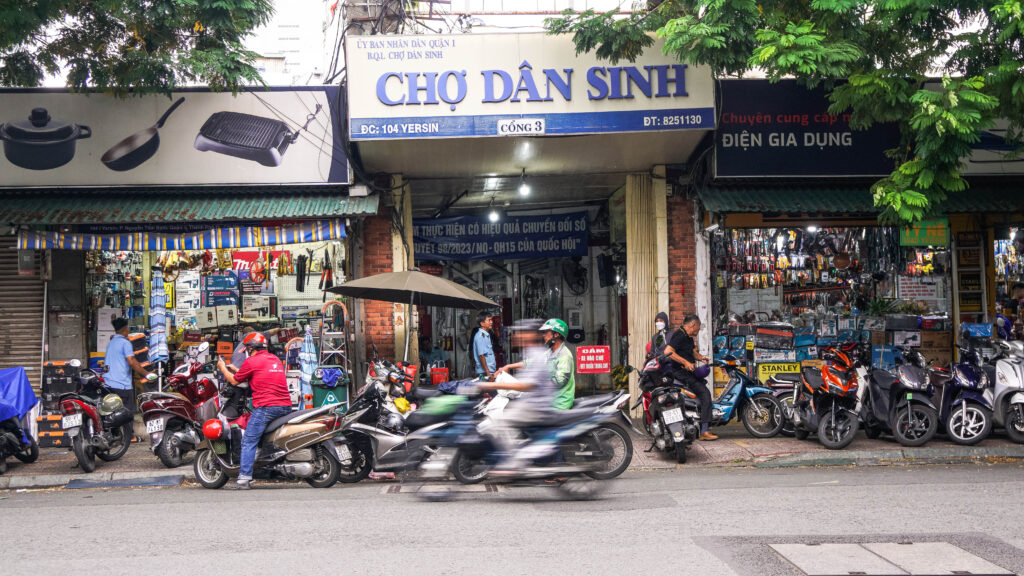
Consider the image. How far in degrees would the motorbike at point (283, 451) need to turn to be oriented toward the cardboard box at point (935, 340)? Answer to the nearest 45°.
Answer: approximately 180°

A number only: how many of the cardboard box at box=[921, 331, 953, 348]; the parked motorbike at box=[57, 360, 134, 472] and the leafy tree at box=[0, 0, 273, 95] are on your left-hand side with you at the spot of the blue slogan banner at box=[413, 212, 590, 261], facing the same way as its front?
1

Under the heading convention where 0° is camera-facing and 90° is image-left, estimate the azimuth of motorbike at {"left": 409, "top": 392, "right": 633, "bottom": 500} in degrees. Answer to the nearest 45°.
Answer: approximately 90°

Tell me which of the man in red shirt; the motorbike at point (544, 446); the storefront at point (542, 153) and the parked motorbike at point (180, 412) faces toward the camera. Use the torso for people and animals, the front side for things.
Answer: the storefront

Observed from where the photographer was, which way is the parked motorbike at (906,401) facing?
facing the viewer and to the right of the viewer

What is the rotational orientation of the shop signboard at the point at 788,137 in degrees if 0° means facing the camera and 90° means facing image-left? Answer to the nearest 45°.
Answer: approximately 0°

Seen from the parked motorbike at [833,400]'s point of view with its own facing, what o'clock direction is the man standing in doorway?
The man standing in doorway is roughly at 5 o'clock from the parked motorbike.

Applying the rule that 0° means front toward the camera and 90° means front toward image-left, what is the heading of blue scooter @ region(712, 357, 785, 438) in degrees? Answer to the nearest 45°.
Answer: approximately 315°

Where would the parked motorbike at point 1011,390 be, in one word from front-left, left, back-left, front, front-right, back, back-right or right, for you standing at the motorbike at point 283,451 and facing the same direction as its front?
back

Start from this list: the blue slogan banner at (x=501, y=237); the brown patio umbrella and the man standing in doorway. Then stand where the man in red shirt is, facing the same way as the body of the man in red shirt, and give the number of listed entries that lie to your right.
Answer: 3

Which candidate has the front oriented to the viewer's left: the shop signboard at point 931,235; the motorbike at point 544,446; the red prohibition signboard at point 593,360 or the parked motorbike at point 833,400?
the motorbike

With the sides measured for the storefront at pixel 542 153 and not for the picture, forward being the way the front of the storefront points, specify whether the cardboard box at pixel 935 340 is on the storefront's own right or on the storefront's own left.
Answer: on the storefront's own left
